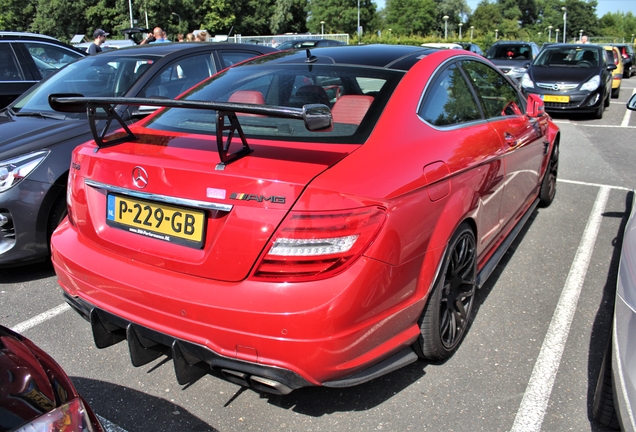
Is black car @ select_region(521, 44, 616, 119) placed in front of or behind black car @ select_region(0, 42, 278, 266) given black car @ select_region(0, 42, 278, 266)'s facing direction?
behind

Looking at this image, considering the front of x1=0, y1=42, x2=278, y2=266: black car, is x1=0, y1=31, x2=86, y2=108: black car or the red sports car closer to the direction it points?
the red sports car

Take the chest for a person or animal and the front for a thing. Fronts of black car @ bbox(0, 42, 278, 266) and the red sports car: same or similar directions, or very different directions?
very different directions

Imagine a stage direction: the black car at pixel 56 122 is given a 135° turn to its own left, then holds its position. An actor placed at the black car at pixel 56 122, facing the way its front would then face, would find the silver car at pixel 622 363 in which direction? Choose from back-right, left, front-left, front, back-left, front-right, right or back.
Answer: front-right

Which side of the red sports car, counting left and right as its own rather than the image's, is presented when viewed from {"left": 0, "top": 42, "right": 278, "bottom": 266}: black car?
left

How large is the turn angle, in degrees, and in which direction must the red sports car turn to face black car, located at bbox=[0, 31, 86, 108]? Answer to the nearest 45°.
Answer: approximately 90° to its left

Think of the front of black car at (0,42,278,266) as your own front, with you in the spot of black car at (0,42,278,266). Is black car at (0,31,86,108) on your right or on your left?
on your right

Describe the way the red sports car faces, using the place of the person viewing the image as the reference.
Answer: facing away from the viewer and to the right of the viewer

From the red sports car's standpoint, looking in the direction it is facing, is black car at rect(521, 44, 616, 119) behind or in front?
in front

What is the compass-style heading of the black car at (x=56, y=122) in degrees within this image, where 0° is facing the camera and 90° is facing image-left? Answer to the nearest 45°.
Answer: approximately 45°

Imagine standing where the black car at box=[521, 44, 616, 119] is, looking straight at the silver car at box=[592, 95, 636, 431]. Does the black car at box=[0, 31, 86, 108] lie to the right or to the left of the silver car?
right
